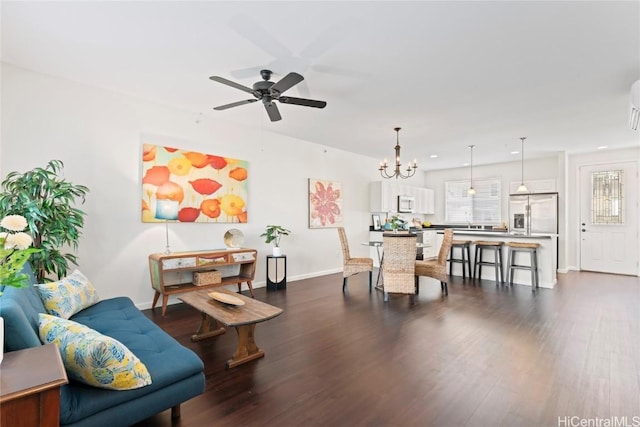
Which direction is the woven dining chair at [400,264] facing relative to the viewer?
away from the camera

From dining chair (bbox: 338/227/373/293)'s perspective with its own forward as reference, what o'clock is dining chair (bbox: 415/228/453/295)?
dining chair (bbox: 415/228/453/295) is roughly at 12 o'clock from dining chair (bbox: 338/227/373/293).

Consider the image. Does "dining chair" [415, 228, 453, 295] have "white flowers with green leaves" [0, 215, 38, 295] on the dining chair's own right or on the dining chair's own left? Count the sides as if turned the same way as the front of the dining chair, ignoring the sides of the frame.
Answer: on the dining chair's own left

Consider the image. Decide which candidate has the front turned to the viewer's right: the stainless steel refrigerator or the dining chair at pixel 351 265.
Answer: the dining chair

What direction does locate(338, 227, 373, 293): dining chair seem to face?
to the viewer's right

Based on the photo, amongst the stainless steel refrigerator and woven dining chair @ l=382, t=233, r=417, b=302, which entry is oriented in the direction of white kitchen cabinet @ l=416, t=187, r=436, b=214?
the woven dining chair

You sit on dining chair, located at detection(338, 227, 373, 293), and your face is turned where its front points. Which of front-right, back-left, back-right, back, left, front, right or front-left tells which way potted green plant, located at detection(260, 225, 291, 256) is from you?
back

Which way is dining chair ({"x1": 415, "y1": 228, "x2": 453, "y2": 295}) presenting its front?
to the viewer's left

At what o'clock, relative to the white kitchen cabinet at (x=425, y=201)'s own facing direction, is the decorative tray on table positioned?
The decorative tray on table is roughly at 2 o'clock from the white kitchen cabinet.

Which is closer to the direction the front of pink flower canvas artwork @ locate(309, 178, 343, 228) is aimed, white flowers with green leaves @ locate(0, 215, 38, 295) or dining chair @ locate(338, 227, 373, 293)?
the dining chair

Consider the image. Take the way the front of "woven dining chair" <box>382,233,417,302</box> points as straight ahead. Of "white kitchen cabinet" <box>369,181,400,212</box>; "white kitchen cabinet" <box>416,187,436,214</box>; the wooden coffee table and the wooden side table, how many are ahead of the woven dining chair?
2

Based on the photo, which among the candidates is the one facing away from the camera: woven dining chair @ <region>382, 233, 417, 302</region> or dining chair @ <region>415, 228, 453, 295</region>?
the woven dining chair

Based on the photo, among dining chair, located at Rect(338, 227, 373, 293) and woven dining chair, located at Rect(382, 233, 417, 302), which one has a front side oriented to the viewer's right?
the dining chair

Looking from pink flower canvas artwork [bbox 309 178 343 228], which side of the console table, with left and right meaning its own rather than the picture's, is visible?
left

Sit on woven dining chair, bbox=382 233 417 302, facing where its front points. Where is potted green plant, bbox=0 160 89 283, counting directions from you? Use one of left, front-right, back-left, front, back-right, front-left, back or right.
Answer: back-left
